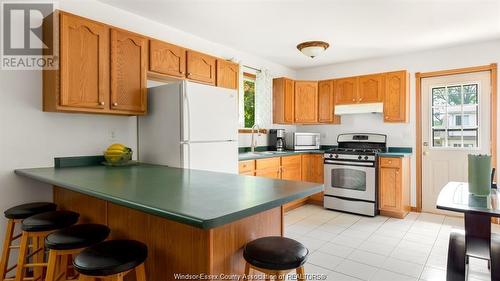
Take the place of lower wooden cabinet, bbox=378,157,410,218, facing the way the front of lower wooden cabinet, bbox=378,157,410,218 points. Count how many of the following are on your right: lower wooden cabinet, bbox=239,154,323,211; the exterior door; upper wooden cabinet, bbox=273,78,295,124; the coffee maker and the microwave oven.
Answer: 4

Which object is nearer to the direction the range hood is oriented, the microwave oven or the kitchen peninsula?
the kitchen peninsula

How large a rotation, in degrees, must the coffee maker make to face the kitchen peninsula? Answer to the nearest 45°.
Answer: approximately 45° to its right

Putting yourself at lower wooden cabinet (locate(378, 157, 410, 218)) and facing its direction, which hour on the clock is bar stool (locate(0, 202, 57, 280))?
The bar stool is roughly at 1 o'clock from the lower wooden cabinet.
